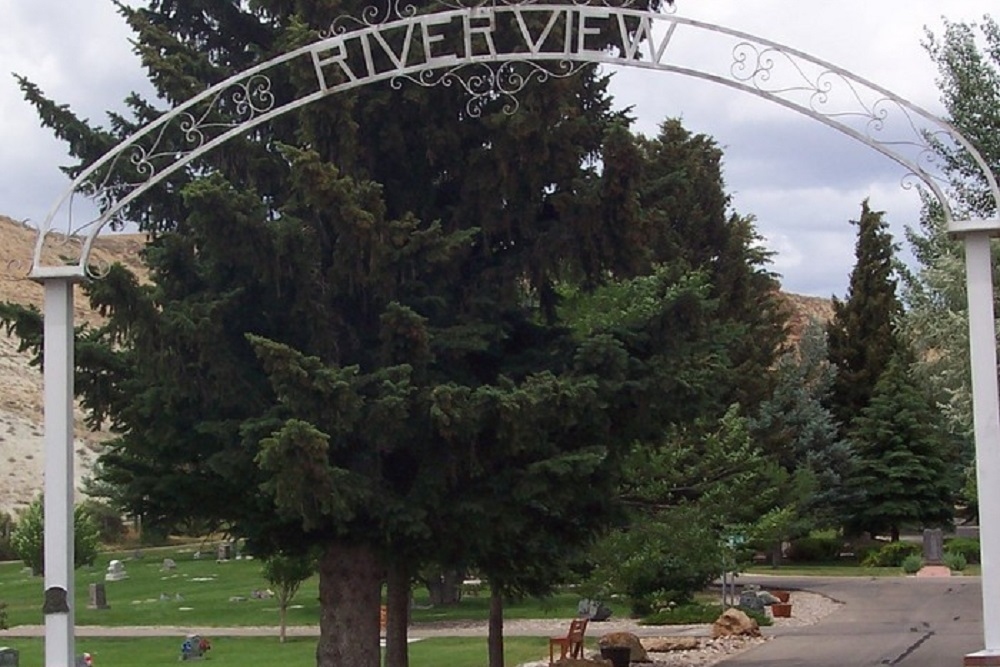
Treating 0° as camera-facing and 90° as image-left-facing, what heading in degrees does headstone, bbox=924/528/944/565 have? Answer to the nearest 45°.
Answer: approximately 0°

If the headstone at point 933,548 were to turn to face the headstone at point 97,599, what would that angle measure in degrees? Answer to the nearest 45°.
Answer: approximately 45° to its right

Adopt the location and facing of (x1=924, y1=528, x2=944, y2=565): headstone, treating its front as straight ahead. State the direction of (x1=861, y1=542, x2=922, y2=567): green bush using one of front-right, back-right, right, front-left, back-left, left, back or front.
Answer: back-right

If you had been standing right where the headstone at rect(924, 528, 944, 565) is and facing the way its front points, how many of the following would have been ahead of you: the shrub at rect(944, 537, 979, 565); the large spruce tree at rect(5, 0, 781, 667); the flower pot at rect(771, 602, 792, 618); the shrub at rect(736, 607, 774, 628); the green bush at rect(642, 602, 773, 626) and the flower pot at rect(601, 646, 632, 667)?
5

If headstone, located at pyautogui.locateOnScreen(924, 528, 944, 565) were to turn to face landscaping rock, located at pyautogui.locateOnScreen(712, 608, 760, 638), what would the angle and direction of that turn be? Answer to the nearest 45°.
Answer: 0° — it already faces it

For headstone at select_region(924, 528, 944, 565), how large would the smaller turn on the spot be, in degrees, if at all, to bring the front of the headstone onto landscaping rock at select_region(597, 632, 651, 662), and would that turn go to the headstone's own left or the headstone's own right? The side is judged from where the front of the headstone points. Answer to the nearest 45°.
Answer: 0° — it already faces it
